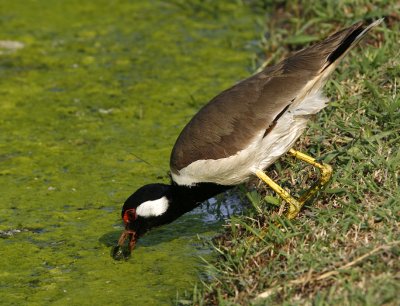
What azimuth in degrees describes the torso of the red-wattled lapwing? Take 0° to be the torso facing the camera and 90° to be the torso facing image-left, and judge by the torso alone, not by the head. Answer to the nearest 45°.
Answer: approximately 90°
